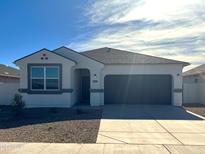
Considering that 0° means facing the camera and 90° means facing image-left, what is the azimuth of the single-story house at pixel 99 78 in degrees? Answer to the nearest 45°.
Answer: approximately 0°
